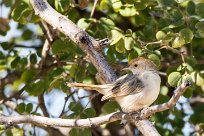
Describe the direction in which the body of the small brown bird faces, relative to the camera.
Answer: to the viewer's right
